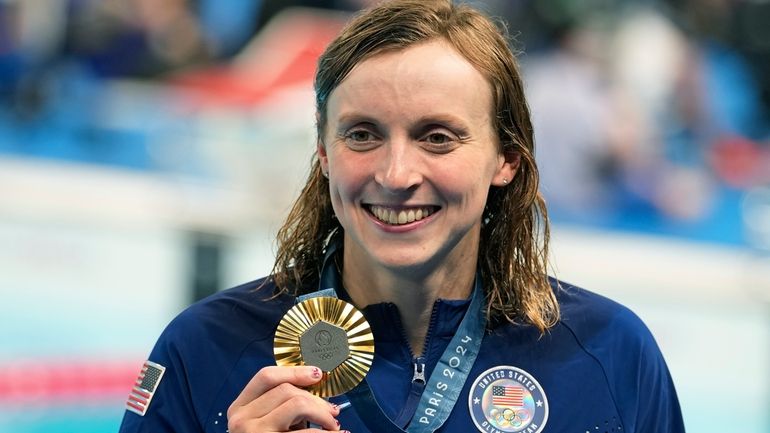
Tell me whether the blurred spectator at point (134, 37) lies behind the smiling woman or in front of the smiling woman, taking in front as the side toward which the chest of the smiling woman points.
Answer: behind

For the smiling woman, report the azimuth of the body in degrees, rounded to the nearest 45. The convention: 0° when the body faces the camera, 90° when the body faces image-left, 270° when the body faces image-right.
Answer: approximately 0°
